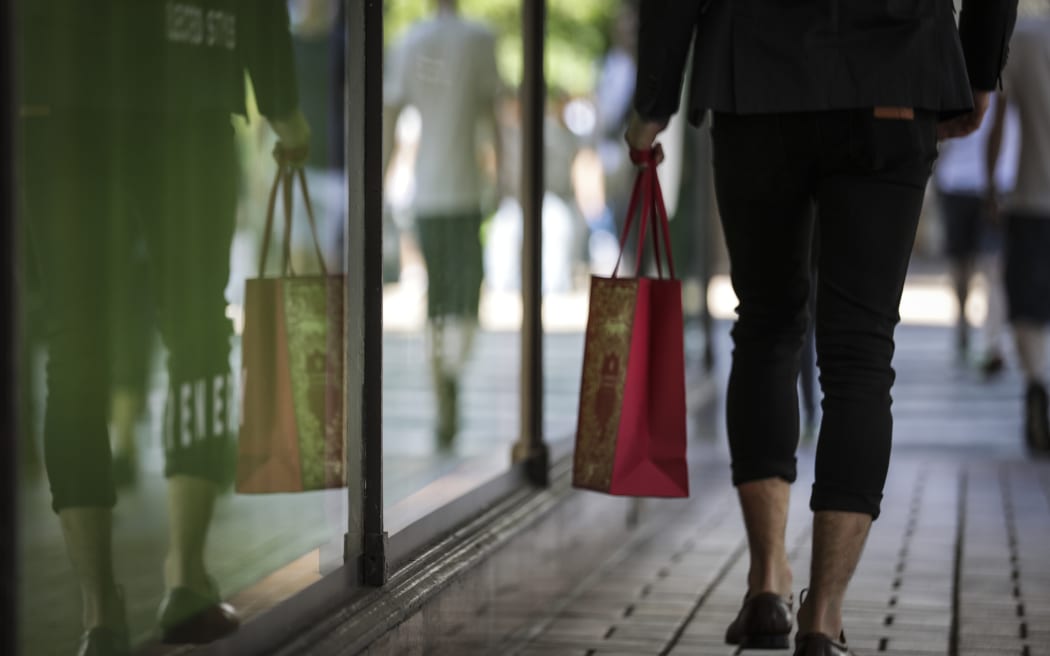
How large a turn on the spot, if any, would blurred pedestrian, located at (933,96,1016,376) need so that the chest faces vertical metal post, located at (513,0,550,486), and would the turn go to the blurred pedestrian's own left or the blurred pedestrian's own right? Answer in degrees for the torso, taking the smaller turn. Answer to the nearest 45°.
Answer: approximately 180°

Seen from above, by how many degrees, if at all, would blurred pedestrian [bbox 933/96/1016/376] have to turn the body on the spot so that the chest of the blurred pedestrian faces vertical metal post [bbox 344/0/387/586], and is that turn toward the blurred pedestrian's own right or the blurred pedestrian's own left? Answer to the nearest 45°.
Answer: approximately 180°

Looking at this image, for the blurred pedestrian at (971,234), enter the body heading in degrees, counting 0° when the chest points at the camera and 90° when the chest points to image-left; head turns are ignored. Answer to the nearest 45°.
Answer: approximately 180°

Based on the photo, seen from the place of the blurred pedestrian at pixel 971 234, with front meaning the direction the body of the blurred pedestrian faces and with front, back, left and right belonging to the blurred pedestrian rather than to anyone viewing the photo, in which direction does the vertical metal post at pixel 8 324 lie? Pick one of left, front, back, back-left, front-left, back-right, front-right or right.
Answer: back
